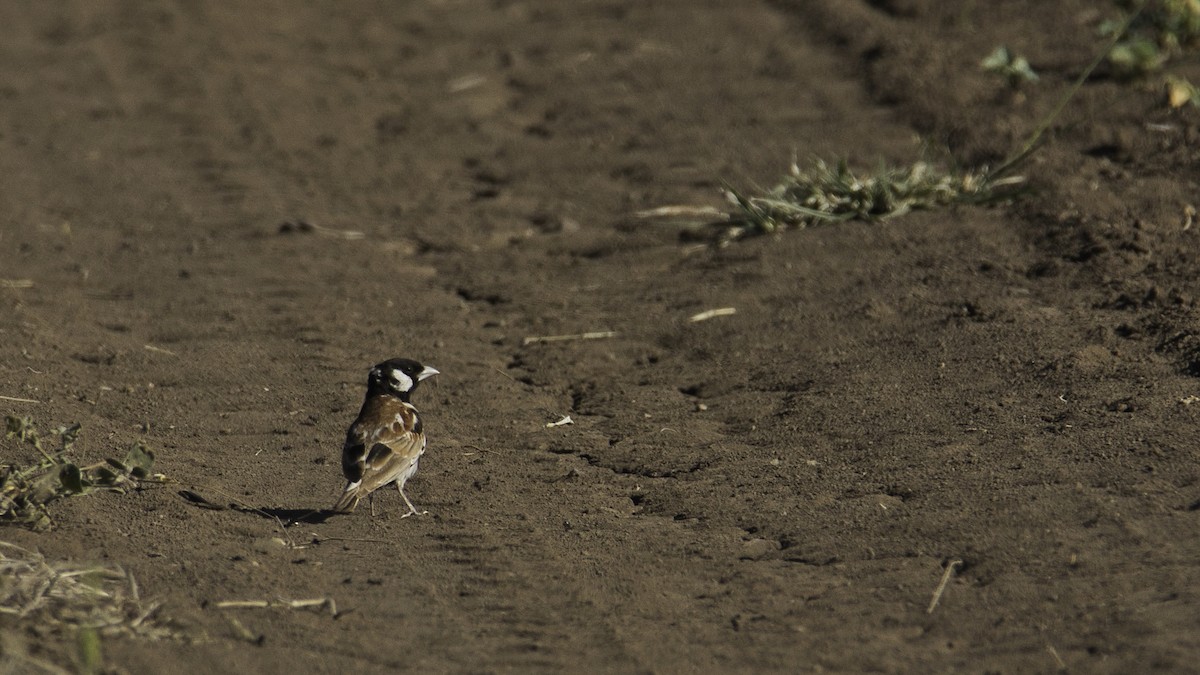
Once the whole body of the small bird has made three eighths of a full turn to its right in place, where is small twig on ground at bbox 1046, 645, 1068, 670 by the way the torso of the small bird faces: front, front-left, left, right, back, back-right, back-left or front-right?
front-left

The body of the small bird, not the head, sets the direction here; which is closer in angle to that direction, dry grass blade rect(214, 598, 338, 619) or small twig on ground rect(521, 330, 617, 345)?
the small twig on ground

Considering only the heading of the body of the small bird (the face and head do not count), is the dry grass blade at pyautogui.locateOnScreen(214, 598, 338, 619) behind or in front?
behind

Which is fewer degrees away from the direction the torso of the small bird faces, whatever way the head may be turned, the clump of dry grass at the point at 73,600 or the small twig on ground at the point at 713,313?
the small twig on ground

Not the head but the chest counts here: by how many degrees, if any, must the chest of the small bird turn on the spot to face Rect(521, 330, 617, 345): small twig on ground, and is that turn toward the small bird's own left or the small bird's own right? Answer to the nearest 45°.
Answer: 0° — it already faces it

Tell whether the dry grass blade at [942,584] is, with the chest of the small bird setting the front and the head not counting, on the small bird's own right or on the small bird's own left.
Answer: on the small bird's own right

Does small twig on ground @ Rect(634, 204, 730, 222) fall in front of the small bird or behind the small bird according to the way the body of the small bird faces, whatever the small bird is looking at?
in front

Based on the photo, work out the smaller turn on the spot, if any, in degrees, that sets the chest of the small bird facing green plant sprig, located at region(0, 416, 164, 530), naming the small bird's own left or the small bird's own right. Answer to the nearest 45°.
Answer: approximately 135° to the small bird's own left

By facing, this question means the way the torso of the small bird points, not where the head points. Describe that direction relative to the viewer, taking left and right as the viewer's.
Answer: facing away from the viewer and to the right of the viewer

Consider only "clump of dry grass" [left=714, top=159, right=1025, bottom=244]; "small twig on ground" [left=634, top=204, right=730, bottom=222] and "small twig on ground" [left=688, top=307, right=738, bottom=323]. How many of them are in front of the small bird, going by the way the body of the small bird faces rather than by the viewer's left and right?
3

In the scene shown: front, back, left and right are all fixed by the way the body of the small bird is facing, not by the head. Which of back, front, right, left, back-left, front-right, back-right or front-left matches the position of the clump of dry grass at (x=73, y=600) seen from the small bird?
back

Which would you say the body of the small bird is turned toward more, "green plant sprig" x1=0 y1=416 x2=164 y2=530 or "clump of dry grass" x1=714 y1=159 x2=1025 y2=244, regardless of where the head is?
the clump of dry grass

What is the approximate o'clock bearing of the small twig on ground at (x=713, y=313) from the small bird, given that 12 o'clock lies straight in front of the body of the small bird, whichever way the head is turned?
The small twig on ground is roughly at 12 o'clock from the small bird.

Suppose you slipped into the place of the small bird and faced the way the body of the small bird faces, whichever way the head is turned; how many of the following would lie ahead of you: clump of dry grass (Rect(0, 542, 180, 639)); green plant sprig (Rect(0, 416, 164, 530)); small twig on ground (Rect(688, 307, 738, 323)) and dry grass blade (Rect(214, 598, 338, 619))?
1

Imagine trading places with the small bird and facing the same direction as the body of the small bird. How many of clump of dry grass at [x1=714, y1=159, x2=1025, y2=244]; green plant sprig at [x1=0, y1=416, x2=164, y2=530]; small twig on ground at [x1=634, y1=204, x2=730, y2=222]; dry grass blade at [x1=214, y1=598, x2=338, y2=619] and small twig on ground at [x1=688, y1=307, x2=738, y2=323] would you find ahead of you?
3

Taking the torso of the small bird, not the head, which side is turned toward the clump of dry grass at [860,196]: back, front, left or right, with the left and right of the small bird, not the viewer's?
front
